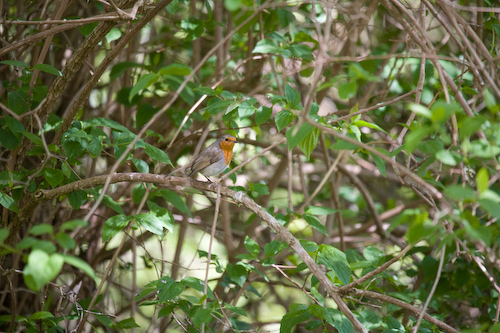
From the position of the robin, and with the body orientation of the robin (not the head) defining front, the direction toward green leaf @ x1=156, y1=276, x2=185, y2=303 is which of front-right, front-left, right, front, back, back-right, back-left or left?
right

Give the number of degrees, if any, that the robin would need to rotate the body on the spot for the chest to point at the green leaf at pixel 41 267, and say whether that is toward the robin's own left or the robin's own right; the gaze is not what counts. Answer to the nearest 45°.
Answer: approximately 90° to the robin's own right

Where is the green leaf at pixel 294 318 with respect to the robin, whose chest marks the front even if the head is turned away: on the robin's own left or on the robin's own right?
on the robin's own right

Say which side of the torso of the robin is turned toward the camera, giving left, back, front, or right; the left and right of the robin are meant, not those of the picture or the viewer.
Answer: right

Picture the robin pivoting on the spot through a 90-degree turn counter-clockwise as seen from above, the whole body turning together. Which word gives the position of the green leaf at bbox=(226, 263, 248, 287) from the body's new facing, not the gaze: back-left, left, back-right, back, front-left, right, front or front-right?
back
